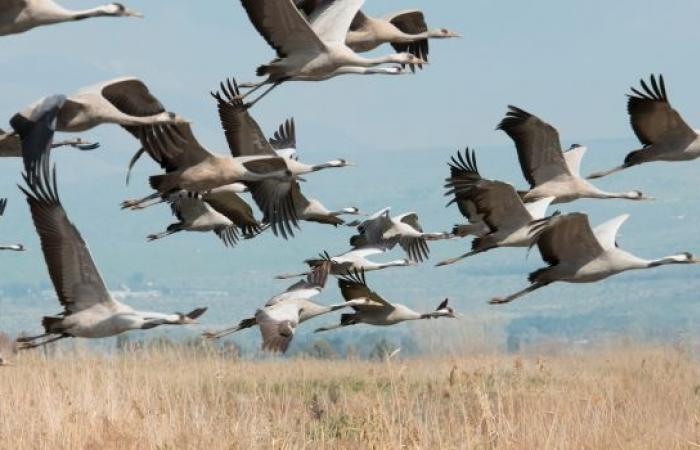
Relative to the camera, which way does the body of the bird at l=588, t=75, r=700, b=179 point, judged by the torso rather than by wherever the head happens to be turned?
to the viewer's right

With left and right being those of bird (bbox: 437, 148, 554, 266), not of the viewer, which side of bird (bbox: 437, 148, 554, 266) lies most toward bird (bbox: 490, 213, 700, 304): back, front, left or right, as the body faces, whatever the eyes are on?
front

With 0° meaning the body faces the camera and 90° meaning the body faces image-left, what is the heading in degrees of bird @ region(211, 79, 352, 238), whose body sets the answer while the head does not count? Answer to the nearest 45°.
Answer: approximately 270°

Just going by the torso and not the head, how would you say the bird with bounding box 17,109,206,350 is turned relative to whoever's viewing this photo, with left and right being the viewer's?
facing to the right of the viewer

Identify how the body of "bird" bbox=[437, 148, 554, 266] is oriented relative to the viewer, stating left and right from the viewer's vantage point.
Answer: facing to the right of the viewer

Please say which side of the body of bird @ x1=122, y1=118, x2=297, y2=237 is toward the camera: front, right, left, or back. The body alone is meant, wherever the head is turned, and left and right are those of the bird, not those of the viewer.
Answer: right

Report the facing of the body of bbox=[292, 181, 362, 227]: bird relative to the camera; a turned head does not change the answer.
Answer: to the viewer's right

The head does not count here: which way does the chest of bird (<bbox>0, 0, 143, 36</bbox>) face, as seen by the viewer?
to the viewer's right

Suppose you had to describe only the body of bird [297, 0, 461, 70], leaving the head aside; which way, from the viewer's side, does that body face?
to the viewer's right

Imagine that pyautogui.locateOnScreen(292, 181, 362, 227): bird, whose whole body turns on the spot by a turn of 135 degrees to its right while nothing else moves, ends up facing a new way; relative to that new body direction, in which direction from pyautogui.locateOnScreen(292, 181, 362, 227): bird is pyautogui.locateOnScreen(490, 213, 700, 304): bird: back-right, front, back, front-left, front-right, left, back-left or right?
left

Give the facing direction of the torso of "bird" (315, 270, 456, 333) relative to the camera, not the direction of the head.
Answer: to the viewer's right
